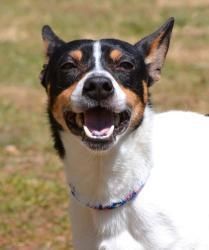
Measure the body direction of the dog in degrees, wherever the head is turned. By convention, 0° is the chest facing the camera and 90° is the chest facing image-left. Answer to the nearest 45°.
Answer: approximately 45°
